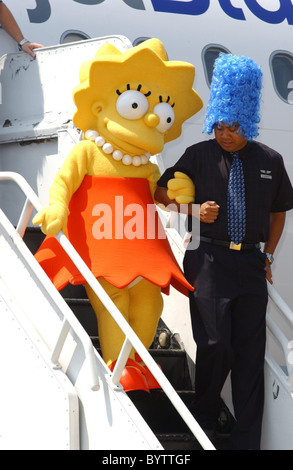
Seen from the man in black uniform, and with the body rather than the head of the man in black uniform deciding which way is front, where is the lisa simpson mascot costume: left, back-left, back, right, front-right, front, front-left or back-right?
right

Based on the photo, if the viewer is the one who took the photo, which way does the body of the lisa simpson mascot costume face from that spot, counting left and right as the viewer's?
facing the viewer and to the right of the viewer

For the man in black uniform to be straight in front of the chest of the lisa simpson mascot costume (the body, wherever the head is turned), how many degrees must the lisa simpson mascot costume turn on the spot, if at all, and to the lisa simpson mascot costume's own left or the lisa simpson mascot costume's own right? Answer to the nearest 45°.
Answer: approximately 45° to the lisa simpson mascot costume's own left

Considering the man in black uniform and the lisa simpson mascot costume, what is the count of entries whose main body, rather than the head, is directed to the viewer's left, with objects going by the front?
0

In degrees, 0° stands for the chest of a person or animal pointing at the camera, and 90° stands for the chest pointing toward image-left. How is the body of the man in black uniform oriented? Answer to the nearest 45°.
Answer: approximately 0°
